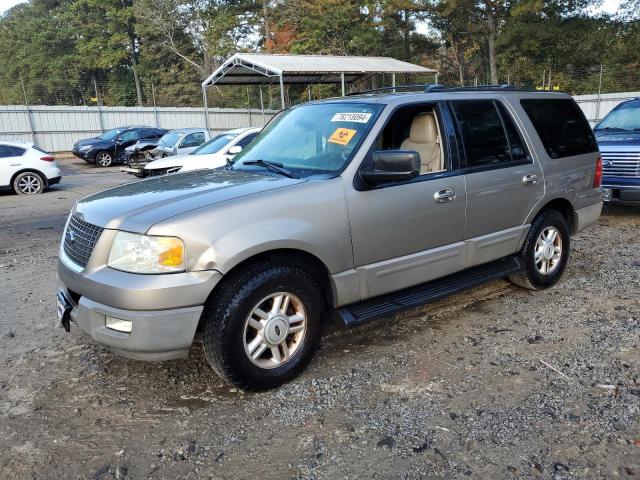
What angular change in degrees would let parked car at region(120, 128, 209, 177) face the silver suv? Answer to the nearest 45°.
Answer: approximately 45° to its left

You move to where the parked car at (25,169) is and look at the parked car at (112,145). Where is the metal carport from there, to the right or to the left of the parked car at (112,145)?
right

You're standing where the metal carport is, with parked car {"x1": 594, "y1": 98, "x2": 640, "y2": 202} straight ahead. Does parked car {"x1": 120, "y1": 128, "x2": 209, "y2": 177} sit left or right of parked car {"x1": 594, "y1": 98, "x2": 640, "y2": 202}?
right

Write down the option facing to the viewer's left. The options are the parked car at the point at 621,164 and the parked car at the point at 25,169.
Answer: the parked car at the point at 25,169

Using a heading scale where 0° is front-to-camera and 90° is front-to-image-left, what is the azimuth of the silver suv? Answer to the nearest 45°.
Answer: approximately 45°

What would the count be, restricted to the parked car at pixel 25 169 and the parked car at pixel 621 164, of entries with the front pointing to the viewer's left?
1

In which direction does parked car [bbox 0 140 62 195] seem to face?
to the viewer's left

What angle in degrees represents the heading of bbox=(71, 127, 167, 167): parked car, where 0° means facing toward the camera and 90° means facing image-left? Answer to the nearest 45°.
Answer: approximately 45°

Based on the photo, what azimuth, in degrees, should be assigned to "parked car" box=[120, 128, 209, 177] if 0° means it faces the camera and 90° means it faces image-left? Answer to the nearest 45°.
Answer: approximately 45°
